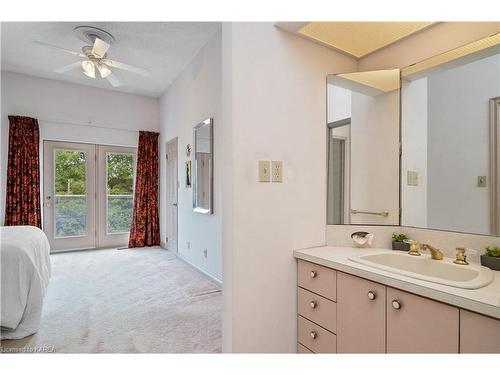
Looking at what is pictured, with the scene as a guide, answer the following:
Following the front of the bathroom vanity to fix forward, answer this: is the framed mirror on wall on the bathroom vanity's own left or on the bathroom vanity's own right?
on the bathroom vanity's own right

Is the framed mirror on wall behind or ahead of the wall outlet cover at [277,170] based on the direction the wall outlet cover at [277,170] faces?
behind

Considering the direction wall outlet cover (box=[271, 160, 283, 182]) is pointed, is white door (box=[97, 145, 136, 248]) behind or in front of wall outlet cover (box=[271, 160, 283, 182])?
behind

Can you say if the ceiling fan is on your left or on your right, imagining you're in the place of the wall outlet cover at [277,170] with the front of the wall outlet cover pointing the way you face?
on your right

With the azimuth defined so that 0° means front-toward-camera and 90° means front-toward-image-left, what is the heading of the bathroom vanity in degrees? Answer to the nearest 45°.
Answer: approximately 45°

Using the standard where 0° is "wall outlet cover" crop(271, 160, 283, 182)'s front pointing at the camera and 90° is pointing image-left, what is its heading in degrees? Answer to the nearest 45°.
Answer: approximately 0°

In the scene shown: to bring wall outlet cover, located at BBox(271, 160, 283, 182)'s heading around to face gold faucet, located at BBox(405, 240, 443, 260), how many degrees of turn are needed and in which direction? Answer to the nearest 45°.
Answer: approximately 90° to its left
